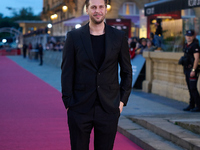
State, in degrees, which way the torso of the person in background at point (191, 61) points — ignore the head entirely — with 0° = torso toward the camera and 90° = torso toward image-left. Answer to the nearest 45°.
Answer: approximately 45°

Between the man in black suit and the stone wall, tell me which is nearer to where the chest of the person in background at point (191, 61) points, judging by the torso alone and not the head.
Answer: the man in black suit

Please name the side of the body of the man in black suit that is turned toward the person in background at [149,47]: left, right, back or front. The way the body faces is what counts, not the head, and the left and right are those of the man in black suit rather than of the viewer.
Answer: back

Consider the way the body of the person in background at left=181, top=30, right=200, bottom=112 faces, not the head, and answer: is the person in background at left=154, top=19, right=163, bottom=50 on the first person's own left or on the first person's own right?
on the first person's own right

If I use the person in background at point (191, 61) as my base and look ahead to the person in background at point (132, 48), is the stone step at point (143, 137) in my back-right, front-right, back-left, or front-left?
back-left

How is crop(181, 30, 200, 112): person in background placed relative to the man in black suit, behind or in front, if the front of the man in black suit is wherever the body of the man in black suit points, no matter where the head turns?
behind

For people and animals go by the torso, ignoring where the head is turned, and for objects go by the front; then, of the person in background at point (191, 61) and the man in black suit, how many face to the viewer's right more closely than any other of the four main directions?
0
